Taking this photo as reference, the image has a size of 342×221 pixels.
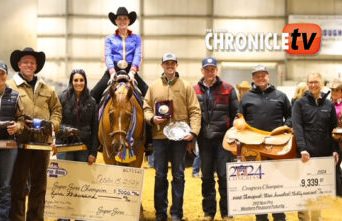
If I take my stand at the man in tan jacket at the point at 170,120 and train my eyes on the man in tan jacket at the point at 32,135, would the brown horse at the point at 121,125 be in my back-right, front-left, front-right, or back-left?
front-right

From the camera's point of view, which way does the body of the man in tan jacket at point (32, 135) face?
toward the camera

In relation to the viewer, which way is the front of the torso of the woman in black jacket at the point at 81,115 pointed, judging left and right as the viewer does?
facing the viewer

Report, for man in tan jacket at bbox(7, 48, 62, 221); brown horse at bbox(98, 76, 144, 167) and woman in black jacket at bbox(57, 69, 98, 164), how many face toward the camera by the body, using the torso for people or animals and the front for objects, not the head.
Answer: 3

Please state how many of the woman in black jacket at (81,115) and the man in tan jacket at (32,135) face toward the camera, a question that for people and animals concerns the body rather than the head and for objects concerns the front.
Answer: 2

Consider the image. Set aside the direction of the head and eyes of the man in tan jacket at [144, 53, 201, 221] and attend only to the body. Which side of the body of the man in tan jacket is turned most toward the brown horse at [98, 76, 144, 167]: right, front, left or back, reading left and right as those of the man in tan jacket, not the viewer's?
right

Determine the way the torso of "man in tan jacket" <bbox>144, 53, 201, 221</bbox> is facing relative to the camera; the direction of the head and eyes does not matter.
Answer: toward the camera

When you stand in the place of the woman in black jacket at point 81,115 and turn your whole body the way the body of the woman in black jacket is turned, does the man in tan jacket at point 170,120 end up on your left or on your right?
on your left

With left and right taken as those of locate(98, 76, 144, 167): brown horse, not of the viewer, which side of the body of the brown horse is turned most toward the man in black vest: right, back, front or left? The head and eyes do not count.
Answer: left

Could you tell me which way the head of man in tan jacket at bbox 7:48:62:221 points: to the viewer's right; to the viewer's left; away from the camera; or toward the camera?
toward the camera

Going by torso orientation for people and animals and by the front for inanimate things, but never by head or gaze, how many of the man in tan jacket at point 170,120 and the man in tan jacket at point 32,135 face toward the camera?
2

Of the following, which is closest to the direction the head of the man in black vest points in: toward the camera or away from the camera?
toward the camera

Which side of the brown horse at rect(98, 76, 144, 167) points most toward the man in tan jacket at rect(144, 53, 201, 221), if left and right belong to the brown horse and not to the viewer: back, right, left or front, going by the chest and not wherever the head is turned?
left
